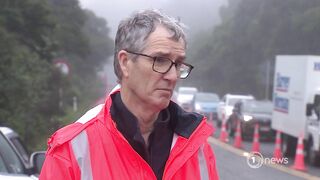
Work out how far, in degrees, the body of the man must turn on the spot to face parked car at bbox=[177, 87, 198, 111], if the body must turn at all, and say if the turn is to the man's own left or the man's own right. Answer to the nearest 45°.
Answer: approximately 135° to the man's own left

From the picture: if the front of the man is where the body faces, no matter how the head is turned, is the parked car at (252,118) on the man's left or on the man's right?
on the man's left

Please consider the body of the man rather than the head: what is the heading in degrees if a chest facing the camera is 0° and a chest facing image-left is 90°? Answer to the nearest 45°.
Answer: approximately 315°
